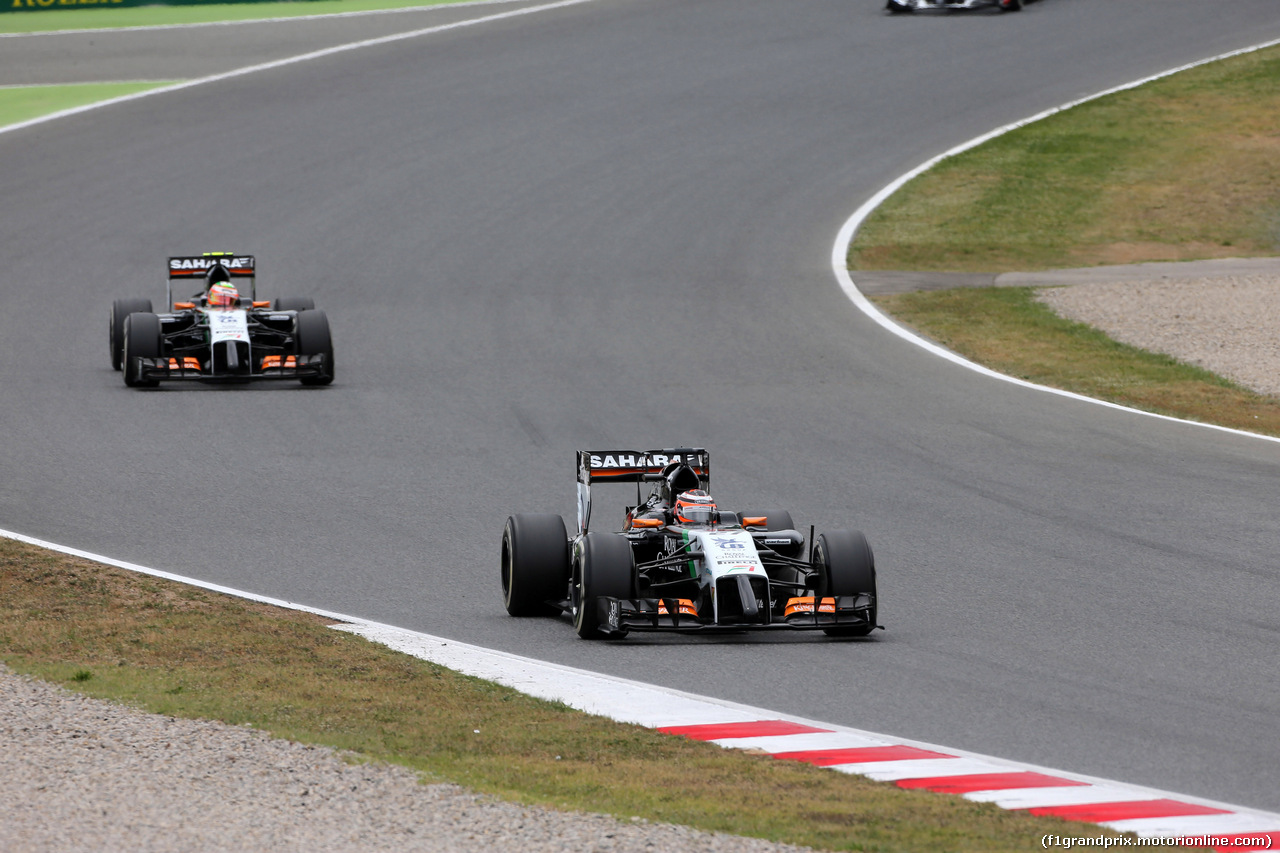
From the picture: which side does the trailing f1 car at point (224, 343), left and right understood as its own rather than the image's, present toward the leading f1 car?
front

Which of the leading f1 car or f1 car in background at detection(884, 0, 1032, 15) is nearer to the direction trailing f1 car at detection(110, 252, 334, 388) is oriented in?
the leading f1 car

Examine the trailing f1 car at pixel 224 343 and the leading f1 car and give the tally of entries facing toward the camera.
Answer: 2

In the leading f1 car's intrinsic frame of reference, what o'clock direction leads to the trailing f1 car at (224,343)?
The trailing f1 car is roughly at 5 o'clock from the leading f1 car.

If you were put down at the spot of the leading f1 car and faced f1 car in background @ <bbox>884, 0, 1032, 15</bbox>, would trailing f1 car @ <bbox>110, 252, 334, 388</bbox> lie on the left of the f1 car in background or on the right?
left

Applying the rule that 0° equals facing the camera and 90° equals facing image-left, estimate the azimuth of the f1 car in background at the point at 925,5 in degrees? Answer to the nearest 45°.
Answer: approximately 45°

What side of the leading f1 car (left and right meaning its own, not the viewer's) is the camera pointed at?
front

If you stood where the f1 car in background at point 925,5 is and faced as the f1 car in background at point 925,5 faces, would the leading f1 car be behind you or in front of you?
in front

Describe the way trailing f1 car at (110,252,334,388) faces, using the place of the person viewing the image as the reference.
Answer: facing the viewer

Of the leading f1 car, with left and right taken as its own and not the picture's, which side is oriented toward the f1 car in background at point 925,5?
back

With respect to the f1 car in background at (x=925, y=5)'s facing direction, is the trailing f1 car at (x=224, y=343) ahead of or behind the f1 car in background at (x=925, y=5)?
ahead

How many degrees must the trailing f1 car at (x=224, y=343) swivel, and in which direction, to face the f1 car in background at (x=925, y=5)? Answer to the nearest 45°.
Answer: approximately 135° to its left

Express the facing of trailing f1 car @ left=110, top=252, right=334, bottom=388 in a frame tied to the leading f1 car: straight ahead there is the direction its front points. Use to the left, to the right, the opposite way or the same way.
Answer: the same way
